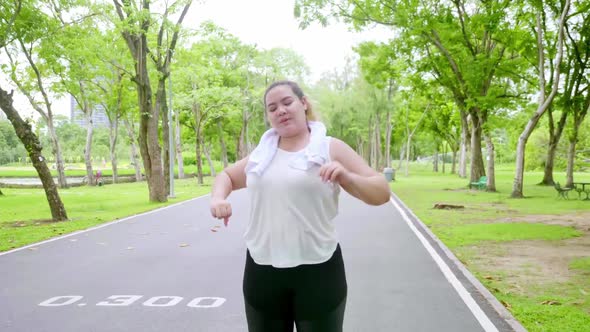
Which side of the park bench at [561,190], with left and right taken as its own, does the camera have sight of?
right

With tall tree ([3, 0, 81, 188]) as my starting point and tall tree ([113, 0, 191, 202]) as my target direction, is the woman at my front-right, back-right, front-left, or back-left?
front-right

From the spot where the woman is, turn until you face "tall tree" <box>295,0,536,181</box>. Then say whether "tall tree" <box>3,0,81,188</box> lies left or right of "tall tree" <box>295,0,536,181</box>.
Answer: left

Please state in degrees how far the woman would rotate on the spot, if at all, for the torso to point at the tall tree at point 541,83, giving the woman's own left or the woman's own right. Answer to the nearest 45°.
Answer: approximately 135° to the woman's own left

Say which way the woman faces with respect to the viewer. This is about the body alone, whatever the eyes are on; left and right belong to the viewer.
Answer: facing the viewer

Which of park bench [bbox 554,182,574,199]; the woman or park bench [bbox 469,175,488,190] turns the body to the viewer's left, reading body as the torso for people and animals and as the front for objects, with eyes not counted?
park bench [bbox 469,175,488,190]

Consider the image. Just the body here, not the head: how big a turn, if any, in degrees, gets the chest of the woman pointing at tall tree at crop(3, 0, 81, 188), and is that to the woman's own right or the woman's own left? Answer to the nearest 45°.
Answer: approximately 135° to the woman's own right

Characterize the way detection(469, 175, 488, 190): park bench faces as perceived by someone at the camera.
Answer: facing to the left of the viewer

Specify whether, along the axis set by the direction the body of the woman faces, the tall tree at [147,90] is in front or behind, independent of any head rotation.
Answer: behind

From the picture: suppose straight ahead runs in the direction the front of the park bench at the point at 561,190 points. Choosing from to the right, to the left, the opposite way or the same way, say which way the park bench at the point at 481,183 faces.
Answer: the opposite way
